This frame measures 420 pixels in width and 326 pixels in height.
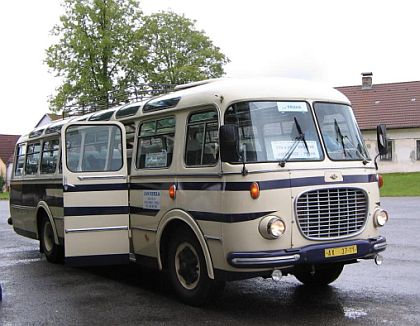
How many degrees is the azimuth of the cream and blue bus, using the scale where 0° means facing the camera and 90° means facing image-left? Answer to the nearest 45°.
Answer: approximately 315°

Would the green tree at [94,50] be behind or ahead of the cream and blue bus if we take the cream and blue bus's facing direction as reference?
behind

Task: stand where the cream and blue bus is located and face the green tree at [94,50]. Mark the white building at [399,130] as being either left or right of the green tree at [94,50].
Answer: right

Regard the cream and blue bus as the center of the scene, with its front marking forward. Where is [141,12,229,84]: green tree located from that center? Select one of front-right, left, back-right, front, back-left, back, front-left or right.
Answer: back-left

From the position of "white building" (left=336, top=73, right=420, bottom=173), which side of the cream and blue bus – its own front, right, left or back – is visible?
left
